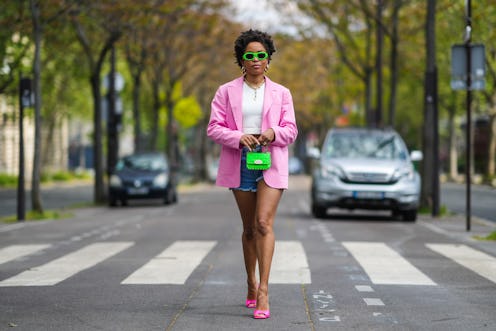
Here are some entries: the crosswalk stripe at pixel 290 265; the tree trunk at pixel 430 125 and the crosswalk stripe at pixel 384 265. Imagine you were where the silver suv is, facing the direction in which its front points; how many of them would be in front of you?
2

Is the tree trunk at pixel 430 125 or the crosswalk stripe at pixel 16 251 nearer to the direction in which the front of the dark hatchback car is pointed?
the crosswalk stripe

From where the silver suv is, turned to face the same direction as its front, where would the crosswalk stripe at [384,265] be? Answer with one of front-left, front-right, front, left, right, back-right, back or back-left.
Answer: front

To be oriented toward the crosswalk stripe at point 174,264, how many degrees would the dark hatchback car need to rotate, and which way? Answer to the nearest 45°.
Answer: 0° — it already faces it

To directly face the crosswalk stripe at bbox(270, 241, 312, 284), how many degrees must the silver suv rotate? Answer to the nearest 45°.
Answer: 0° — it already faces it

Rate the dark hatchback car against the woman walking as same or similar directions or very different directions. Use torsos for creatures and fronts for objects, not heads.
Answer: same or similar directions

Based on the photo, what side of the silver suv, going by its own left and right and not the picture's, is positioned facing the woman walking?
front

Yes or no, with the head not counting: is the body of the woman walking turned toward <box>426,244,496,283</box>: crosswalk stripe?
no

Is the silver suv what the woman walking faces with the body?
no

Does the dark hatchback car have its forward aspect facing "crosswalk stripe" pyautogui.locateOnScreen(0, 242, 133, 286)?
yes

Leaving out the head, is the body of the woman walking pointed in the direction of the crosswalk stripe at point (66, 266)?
no

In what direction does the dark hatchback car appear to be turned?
toward the camera

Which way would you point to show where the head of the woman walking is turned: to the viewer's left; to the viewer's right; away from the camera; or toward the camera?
toward the camera

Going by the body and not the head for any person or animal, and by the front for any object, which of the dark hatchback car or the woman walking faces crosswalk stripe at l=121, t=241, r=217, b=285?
the dark hatchback car

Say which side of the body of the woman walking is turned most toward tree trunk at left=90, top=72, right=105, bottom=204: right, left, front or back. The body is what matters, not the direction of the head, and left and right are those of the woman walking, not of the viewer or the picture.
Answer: back

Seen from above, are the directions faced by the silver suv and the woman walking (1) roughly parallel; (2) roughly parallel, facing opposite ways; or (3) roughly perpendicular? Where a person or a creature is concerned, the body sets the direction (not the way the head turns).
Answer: roughly parallel
